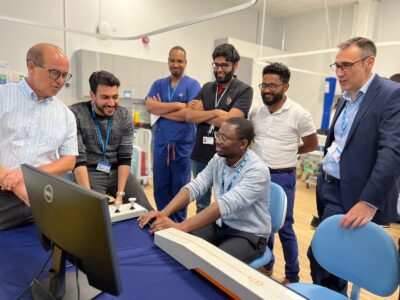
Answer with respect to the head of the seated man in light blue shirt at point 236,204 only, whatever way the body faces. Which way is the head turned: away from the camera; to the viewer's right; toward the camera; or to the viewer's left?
to the viewer's left

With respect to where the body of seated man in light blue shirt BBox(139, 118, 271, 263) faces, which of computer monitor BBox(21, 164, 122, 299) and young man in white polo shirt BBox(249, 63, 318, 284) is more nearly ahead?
the computer monitor

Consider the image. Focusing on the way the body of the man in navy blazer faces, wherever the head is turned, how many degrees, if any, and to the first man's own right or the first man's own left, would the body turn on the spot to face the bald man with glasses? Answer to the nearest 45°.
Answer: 0° — they already face them

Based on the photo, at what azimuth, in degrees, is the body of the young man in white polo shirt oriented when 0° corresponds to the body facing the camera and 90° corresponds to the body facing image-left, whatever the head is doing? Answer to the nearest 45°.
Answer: approximately 45°

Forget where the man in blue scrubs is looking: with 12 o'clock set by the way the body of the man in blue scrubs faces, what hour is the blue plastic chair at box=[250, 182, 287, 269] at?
The blue plastic chair is roughly at 11 o'clock from the man in blue scrubs.

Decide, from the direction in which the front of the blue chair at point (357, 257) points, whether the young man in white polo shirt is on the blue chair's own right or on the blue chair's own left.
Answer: on the blue chair's own right

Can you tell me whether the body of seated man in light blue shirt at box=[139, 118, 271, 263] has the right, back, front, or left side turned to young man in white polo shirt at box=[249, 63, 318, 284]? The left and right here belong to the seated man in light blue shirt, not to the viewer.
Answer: back

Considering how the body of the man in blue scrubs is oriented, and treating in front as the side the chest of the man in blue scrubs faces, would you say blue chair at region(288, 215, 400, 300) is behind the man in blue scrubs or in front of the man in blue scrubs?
in front

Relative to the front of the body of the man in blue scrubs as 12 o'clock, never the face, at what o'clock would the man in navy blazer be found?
The man in navy blazer is roughly at 11 o'clock from the man in blue scrubs.

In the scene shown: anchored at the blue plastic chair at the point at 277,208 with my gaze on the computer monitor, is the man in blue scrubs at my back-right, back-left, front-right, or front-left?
back-right

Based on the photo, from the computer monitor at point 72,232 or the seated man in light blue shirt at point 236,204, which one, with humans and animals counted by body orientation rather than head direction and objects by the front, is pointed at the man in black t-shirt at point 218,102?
the computer monitor
